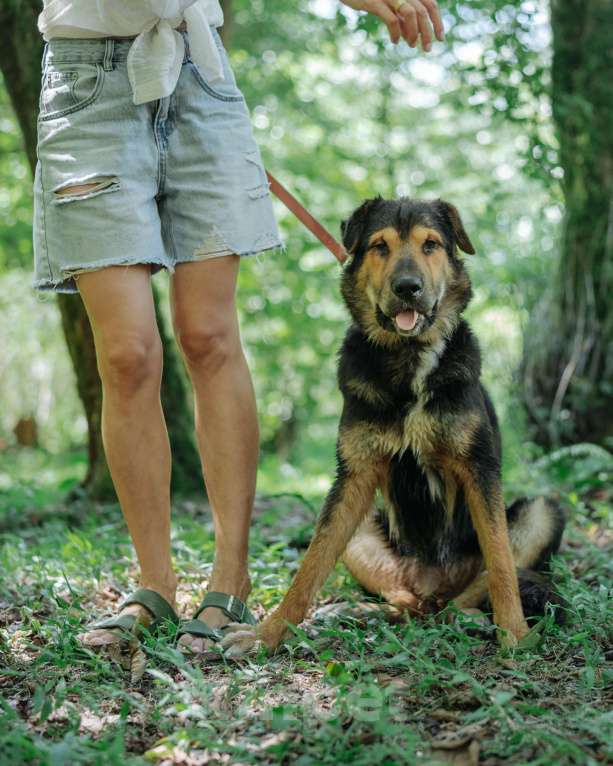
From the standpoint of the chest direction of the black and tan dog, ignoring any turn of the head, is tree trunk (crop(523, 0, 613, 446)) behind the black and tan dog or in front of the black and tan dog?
behind

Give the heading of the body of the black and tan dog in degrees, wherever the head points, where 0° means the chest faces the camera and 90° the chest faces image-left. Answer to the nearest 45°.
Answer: approximately 0°

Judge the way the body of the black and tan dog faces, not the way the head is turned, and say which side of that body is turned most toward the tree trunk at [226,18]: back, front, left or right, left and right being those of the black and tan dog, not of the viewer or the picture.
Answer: back

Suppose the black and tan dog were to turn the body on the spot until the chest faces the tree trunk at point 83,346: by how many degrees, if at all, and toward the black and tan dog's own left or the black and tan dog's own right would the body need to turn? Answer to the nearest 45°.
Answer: approximately 135° to the black and tan dog's own right
